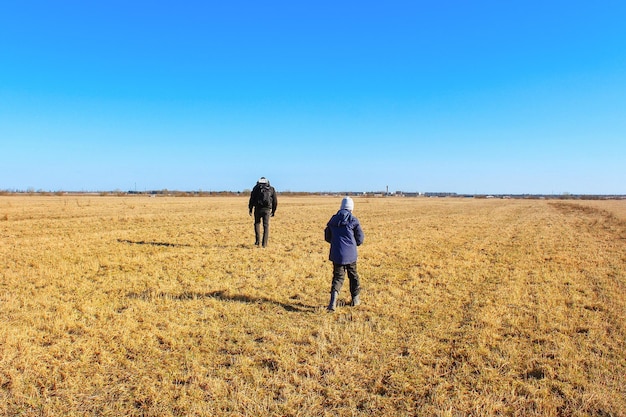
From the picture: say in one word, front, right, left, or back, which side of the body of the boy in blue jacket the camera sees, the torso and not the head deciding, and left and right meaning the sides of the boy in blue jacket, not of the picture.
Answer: back
